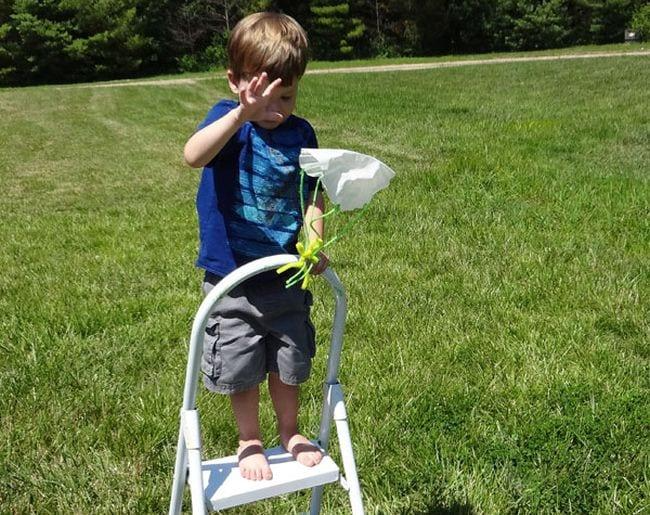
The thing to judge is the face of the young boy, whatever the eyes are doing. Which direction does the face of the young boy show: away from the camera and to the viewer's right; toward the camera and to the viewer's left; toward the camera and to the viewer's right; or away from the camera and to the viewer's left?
toward the camera and to the viewer's right

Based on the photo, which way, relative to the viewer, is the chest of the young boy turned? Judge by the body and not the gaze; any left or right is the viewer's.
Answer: facing the viewer and to the right of the viewer

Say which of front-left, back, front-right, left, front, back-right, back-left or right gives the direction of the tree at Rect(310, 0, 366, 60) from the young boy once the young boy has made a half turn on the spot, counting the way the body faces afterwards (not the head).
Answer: front-right
